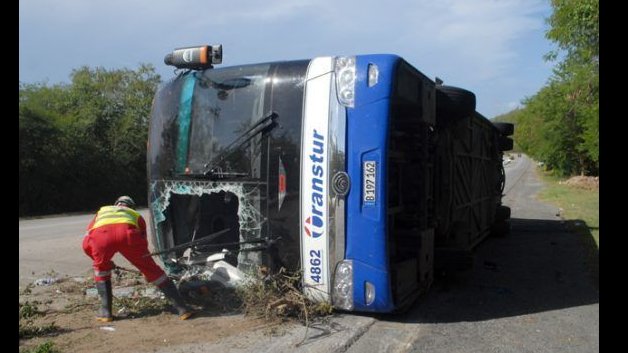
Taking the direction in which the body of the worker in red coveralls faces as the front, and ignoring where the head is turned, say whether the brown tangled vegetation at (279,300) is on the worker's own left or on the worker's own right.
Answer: on the worker's own right
